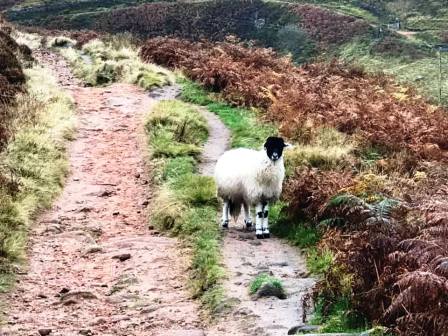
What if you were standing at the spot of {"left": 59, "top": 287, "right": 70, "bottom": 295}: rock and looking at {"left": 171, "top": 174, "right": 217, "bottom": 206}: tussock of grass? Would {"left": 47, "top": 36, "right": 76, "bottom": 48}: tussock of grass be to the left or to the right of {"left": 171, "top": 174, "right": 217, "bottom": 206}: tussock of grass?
left

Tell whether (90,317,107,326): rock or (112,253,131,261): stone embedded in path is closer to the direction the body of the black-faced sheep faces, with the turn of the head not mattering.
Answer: the rock

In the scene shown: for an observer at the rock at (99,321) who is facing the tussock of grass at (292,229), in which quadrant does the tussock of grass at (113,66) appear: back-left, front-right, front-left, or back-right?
front-left

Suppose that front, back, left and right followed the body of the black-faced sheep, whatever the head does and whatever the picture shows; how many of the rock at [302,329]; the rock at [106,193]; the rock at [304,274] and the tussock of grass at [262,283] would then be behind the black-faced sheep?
1

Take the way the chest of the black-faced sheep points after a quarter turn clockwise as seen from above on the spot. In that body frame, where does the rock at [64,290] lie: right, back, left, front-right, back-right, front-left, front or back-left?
front

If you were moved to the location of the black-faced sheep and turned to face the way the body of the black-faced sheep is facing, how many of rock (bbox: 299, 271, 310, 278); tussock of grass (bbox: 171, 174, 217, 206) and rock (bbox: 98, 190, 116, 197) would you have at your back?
2

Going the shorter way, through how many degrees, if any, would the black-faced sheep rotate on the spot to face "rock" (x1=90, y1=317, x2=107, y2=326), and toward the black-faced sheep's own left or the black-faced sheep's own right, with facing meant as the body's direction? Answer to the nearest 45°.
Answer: approximately 90° to the black-faced sheep's own right

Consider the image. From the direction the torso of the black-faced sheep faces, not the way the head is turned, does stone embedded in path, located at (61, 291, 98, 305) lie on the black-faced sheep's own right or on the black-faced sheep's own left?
on the black-faced sheep's own right

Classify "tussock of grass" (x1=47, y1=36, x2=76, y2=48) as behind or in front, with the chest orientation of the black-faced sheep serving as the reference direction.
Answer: behind

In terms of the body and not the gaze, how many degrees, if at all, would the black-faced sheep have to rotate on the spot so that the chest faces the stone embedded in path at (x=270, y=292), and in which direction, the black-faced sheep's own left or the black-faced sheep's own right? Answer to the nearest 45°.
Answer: approximately 45° to the black-faced sheep's own right

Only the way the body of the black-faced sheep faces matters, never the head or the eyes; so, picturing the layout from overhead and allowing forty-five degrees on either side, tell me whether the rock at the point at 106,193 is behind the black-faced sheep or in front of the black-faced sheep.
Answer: behind

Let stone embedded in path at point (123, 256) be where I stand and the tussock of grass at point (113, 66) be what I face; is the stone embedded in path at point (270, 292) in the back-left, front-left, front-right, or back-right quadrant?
back-right

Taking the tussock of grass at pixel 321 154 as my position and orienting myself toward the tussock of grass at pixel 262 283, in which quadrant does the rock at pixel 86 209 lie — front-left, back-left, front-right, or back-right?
front-right

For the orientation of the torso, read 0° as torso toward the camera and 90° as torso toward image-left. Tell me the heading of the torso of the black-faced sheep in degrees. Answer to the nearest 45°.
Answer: approximately 315°

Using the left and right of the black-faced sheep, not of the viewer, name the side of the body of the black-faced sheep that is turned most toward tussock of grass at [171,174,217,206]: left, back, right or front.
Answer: back

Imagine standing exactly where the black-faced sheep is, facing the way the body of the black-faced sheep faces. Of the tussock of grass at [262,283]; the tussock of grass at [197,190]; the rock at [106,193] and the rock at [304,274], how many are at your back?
2

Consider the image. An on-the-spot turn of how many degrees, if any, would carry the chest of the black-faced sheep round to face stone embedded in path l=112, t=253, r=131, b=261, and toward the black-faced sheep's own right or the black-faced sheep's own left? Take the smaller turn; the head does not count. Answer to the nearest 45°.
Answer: approximately 90° to the black-faced sheep's own right

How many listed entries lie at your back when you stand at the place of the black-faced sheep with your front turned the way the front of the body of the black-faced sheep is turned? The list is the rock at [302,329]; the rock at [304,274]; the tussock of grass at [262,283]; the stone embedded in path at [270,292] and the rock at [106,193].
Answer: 1
